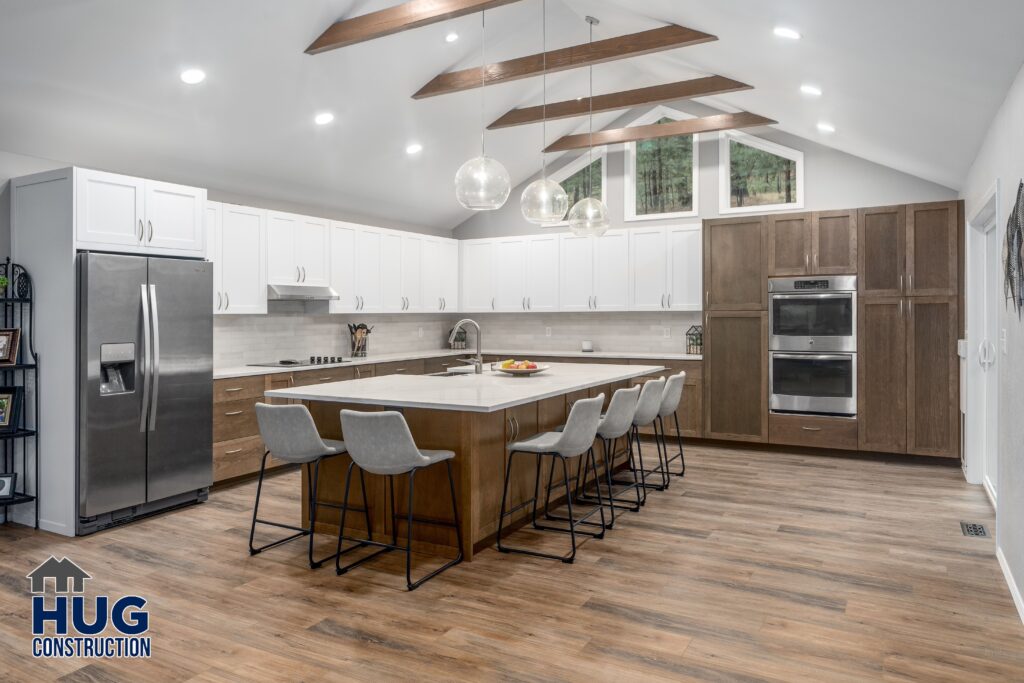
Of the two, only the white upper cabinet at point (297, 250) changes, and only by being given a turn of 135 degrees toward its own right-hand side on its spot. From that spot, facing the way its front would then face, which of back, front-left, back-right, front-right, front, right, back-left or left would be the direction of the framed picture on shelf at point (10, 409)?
front-left

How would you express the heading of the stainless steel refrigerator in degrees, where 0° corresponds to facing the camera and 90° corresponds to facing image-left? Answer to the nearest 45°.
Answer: approximately 315°

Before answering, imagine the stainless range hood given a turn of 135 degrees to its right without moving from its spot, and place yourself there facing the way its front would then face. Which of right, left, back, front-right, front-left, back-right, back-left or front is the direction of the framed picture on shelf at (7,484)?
front-left

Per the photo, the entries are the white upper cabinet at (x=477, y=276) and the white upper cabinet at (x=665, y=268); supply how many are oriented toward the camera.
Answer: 2

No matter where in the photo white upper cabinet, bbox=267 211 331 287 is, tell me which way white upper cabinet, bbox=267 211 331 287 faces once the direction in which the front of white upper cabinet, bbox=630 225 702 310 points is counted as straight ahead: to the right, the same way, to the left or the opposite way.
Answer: to the left

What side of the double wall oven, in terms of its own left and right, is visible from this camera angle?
front

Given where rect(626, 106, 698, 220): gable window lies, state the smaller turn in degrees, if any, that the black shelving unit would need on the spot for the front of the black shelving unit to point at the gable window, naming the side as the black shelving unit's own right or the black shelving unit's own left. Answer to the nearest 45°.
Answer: approximately 45° to the black shelving unit's own left

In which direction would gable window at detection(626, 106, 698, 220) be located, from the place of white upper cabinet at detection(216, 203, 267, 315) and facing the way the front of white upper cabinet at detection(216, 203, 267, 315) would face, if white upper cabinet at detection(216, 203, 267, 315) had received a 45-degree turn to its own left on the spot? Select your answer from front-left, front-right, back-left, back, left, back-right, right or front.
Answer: front

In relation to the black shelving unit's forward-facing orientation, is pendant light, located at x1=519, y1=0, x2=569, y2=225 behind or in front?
in front

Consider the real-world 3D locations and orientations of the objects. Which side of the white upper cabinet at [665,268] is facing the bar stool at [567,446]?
front

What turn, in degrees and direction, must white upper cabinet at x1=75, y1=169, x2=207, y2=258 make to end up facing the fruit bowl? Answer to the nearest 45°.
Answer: approximately 45° to its left

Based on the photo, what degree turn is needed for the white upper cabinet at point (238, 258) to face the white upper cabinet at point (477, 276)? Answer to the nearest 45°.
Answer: approximately 90° to its left

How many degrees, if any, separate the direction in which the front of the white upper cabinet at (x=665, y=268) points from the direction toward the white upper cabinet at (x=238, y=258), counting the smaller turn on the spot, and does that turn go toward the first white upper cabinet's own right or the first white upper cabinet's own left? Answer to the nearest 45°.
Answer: approximately 45° to the first white upper cabinet's own right

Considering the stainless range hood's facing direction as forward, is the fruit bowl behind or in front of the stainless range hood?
in front

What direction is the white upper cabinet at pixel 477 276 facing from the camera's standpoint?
toward the camera

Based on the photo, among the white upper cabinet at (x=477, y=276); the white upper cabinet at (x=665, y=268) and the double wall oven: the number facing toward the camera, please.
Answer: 3
